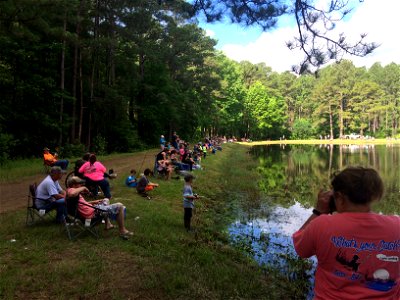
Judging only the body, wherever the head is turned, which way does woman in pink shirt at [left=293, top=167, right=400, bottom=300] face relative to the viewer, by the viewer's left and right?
facing away from the viewer and to the left of the viewer

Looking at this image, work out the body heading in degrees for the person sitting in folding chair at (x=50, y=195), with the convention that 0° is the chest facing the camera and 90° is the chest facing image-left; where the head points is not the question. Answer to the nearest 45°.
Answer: approximately 270°

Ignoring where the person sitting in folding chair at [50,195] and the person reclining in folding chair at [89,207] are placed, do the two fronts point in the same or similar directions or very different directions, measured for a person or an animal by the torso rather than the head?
same or similar directions

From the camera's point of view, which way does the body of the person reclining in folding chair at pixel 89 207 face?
to the viewer's right

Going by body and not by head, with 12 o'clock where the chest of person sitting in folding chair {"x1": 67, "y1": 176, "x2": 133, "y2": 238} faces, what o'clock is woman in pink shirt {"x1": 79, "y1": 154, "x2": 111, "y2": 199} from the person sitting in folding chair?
The woman in pink shirt is roughly at 9 o'clock from the person sitting in folding chair.

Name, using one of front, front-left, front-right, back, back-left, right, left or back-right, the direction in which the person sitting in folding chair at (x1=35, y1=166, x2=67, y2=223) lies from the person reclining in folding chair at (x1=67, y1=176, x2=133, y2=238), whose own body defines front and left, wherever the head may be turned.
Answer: back-left

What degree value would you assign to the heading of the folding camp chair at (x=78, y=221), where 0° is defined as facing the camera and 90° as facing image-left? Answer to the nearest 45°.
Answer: approximately 270°

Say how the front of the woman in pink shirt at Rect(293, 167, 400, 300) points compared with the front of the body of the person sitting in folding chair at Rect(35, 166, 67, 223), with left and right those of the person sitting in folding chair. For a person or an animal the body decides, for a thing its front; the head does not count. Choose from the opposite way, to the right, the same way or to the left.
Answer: to the left

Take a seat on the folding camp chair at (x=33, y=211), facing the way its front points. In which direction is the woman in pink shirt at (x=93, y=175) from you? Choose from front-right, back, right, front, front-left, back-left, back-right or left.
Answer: front-left

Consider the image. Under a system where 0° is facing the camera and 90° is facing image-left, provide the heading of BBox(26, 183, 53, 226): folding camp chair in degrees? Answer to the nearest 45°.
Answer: approximately 270°

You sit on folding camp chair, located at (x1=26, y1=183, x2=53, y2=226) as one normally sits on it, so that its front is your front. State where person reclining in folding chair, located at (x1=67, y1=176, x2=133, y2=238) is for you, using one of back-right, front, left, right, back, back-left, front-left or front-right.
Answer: front-right

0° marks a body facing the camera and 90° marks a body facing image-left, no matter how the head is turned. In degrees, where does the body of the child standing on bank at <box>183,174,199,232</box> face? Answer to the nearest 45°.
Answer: approximately 270°
